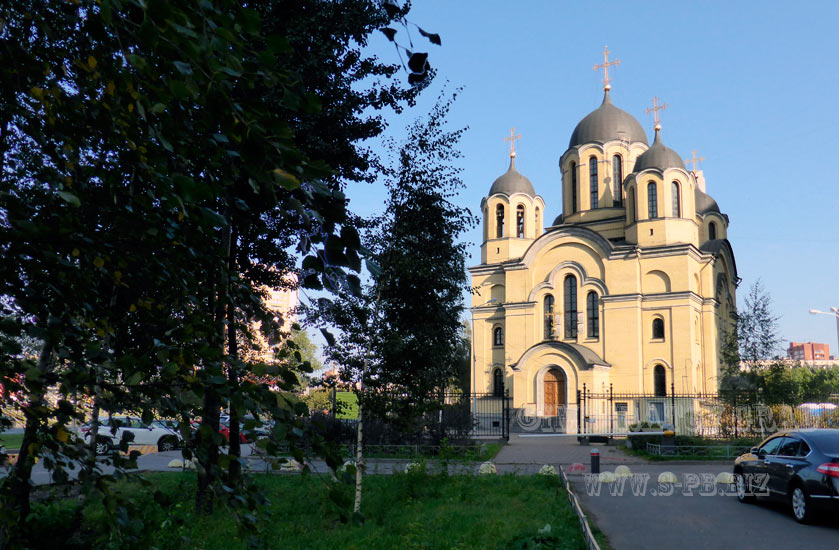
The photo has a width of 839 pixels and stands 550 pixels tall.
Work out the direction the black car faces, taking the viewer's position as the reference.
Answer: facing away from the viewer and to the left of the viewer

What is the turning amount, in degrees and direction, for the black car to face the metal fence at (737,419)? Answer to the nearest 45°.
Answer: approximately 45° to its right

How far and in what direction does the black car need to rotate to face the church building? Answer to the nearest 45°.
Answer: approximately 45° to its right
